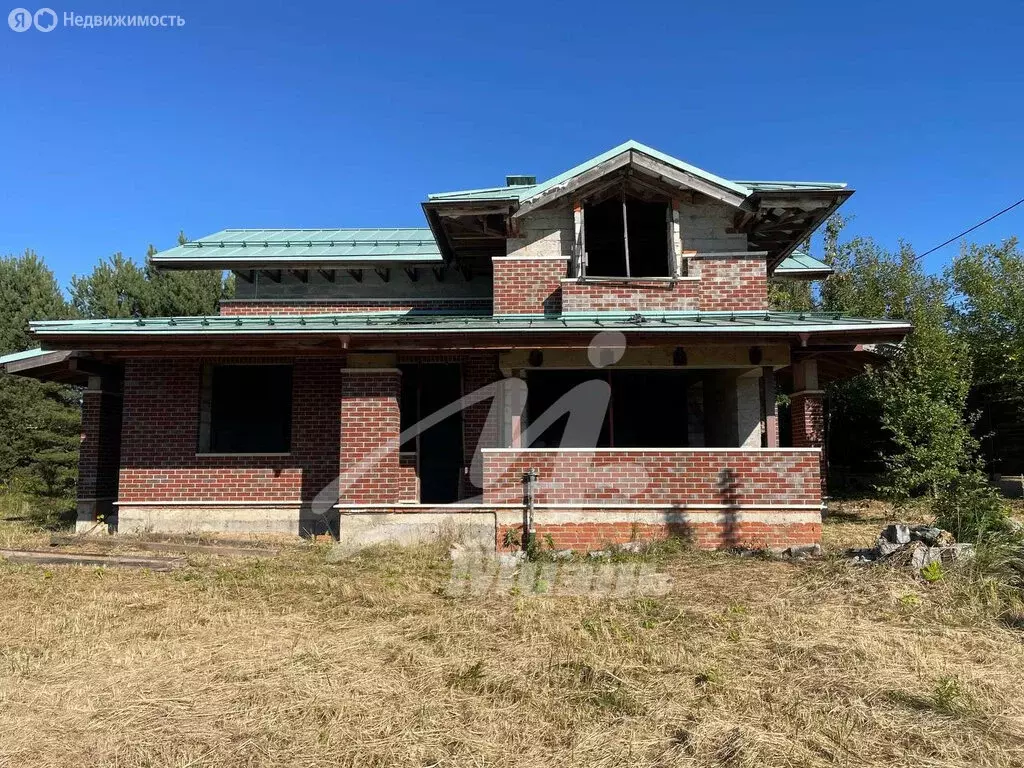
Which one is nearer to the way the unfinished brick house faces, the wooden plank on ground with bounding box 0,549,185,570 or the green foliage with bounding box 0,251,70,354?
the wooden plank on ground

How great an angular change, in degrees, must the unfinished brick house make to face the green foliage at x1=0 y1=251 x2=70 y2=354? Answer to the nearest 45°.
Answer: approximately 135° to its right

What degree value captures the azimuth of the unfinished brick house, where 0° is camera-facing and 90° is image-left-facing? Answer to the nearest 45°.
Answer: approximately 0°

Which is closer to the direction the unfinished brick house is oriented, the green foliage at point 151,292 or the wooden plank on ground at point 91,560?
the wooden plank on ground

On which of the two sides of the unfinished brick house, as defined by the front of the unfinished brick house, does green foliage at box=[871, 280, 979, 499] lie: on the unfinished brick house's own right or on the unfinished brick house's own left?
on the unfinished brick house's own left

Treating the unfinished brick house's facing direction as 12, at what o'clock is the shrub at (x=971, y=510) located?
The shrub is roughly at 10 o'clock from the unfinished brick house.

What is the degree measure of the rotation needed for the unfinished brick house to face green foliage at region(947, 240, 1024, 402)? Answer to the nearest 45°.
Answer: approximately 135° to its left

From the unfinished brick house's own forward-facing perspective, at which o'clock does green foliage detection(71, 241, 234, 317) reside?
The green foliage is roughly at 5 o'clock from the unfinished brick house.

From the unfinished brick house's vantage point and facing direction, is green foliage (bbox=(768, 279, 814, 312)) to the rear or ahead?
to the rear

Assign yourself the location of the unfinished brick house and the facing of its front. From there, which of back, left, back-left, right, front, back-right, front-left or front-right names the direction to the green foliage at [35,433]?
back-right
